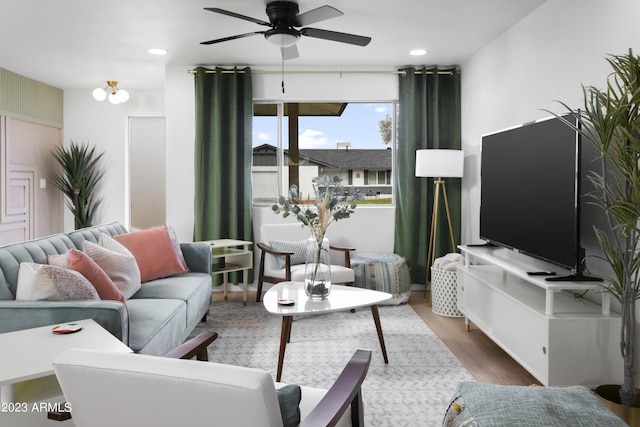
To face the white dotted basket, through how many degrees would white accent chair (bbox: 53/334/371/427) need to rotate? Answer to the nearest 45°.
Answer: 0° — it already faces it

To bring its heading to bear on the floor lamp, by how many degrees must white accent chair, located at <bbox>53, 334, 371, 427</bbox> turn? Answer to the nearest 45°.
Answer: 0° — it already faces it

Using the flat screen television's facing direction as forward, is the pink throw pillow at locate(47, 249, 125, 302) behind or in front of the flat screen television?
in front

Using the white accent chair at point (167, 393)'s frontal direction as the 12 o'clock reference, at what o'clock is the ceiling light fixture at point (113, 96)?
The ceiling light fixture is roughly at 10 o'clock from the white accent chair.

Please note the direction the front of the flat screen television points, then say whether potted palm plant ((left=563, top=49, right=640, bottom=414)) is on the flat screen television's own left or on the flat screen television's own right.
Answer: on the flat screen television's own left

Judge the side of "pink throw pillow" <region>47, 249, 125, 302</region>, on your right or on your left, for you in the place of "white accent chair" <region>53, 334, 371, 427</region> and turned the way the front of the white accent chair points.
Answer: on your left

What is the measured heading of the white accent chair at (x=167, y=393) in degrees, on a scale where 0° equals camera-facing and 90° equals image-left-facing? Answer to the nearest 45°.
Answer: approximately 225°

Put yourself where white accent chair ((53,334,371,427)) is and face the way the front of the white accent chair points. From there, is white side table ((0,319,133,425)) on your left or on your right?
on your left

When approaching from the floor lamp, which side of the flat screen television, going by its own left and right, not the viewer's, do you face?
right

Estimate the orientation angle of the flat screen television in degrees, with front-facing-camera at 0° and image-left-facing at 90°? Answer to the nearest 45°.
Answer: approximately 45°

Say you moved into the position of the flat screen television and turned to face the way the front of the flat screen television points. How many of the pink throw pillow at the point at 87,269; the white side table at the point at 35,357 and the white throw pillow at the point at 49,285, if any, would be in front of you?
3

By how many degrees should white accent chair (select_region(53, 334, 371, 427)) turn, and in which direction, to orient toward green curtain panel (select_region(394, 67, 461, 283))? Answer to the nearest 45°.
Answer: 0° — it already faces it

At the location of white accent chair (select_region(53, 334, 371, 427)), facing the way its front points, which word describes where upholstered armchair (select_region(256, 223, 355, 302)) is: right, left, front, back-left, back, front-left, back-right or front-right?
front-left

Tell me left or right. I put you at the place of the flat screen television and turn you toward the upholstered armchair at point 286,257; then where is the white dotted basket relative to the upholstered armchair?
right
